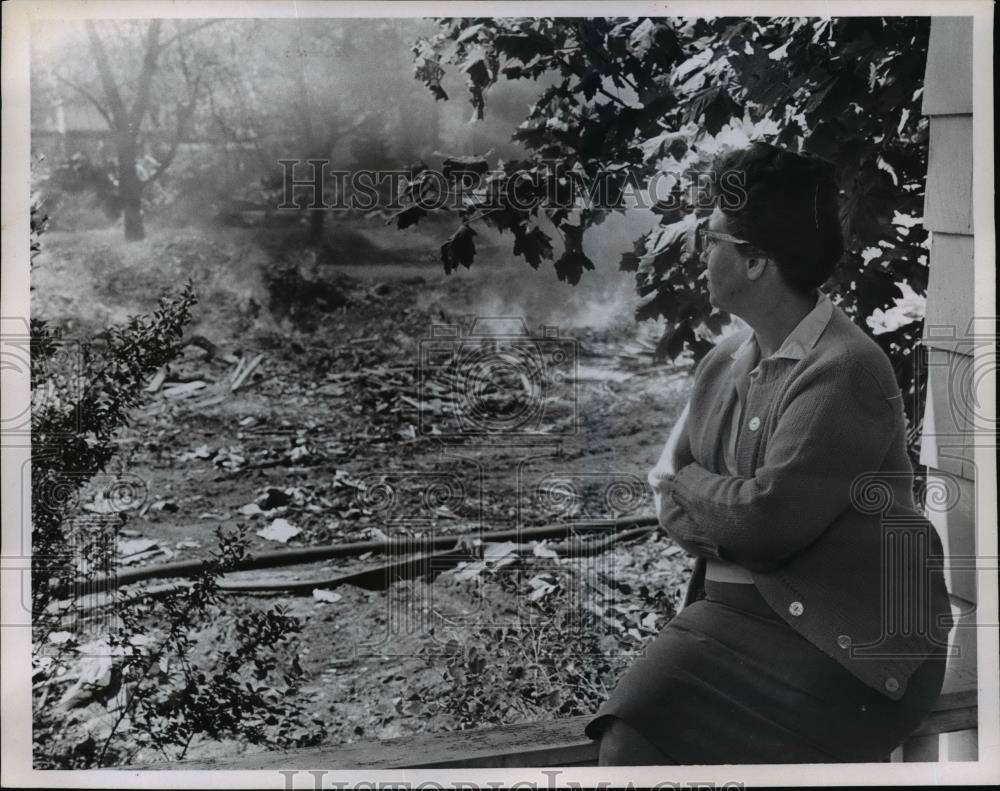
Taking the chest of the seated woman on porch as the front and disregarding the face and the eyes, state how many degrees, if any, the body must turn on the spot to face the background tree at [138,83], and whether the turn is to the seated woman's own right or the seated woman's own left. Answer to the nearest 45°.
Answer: approximately 45° to the seated woman's own right

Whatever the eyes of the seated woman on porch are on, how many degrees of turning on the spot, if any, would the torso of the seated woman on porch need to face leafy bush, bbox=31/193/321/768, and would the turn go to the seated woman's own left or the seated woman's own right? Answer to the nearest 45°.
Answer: approximately 45° to the seated woman's own right

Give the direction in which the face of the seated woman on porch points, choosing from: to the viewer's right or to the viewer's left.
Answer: to the viewer's left

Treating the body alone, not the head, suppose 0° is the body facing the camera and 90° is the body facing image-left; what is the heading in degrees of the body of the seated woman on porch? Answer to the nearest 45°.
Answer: approximately 45°
